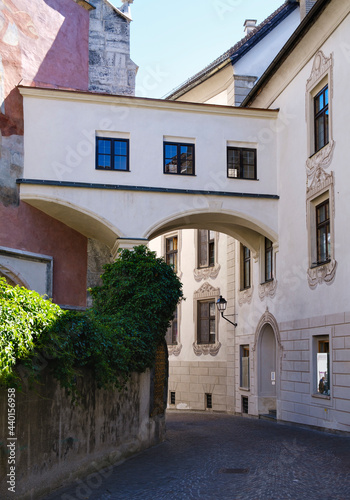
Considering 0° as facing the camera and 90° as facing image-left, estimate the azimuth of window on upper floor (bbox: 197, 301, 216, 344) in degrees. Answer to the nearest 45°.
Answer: approximately 0°

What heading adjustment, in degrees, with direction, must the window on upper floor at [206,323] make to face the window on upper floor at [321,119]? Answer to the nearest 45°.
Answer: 0° — it already faces it

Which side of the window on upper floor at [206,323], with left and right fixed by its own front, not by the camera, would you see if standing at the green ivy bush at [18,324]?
front

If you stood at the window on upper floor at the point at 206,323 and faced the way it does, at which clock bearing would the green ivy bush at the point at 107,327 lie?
The green ivy bush is roughly at 12 o'clock from the window on upper floor.

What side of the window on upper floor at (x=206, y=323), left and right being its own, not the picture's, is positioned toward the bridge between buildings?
front
